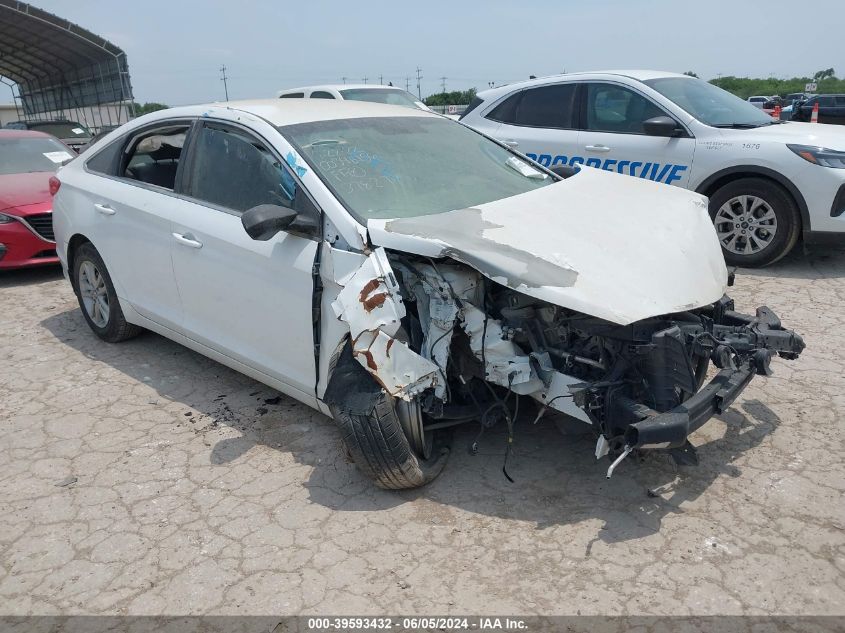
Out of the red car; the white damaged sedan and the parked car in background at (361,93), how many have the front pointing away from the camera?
0

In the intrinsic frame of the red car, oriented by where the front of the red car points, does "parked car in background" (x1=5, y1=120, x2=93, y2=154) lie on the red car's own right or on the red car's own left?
on the red car's own left

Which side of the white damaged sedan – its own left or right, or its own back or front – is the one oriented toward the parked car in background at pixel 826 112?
left

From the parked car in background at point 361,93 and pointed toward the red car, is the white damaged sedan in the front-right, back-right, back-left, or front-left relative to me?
front-left

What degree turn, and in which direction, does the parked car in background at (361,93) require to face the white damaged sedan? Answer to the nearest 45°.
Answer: approximately 45° to its right

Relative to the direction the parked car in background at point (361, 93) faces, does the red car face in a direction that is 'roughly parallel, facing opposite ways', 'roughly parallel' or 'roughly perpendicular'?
roughly parallel

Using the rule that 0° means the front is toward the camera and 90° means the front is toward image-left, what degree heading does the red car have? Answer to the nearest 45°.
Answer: approximately 315°

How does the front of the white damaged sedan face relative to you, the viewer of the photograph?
facing the viewer and to the right of the viewer

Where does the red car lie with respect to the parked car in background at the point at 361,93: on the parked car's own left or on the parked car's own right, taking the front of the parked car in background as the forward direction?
on the parked car's own right

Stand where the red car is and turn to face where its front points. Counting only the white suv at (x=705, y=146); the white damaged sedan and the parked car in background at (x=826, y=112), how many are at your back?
0

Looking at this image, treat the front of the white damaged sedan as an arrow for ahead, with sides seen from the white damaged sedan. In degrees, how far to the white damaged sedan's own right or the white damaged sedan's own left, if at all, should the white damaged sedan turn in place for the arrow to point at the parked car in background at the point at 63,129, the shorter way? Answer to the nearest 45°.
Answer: approximately 180°

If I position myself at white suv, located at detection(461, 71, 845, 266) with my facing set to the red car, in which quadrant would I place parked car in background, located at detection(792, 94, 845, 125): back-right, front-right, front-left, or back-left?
back-right

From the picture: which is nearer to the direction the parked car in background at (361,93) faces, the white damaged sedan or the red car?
the white damaged sedan

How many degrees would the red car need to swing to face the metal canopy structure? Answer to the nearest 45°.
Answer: approximately 135° to its left
